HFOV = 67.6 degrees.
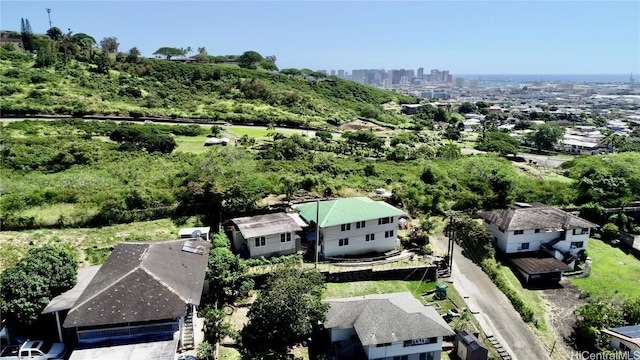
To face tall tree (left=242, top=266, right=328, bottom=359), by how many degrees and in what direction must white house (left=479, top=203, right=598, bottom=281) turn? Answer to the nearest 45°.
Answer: approximately 45° to its right

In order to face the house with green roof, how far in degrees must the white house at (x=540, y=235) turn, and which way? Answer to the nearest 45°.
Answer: approximately 45° to its right

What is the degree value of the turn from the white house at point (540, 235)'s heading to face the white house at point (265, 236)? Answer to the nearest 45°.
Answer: approximately 45° to its right

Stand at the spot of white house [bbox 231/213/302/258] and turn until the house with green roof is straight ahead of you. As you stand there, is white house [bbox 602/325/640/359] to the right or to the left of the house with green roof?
right

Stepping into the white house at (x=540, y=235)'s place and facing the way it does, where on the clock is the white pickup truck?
The white pickup truck is roughly at 1 o'clock from the white house.

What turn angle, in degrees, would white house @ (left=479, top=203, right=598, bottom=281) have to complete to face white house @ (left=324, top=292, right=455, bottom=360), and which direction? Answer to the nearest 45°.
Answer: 0° — it already faces it

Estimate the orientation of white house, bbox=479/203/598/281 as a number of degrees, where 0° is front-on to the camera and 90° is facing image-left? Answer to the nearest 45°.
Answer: approximately 0°
